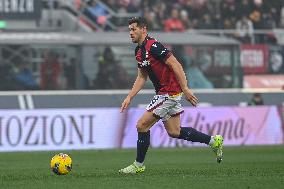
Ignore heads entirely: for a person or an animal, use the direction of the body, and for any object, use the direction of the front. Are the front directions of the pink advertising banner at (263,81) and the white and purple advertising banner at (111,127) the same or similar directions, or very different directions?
same or similar directions

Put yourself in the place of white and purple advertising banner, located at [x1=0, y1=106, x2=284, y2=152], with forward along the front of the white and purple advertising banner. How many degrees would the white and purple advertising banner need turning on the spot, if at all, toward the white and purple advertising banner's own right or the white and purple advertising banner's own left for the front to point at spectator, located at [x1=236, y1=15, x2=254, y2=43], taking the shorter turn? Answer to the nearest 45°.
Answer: approximately 135° to the white and purple advertising banner's own left

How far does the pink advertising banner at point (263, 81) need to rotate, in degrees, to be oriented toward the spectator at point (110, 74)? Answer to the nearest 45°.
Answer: approximately 45° to its right

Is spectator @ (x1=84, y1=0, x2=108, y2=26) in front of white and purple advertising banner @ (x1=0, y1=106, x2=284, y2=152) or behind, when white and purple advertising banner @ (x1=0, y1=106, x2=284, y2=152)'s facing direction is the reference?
behind

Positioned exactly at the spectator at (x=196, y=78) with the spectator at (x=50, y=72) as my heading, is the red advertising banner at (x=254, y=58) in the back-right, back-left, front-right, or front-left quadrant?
back-right

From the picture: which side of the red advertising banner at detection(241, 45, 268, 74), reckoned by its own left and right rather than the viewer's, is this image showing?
front

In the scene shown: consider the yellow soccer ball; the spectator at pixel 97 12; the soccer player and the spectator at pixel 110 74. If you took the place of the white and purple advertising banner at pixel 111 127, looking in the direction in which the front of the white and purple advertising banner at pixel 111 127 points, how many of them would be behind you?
2

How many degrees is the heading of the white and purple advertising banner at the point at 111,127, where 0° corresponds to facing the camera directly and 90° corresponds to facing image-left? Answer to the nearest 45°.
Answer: approximately 0°

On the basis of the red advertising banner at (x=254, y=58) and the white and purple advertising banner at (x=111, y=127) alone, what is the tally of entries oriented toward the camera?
2
